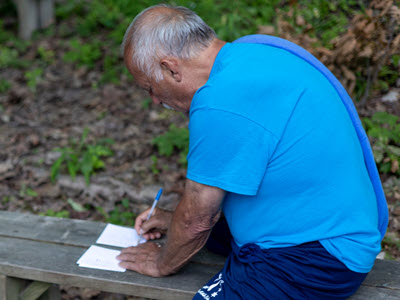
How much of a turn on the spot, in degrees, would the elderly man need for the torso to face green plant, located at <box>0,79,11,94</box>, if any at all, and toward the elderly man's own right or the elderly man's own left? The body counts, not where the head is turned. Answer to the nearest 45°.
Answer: approximately 45° to the elderly man's own right

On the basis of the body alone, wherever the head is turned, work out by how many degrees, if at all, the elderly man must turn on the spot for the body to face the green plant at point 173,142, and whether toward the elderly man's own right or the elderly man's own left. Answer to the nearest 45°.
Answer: approximately 90° to the elderly man's own right

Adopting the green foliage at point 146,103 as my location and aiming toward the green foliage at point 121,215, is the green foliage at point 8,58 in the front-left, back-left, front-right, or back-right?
back-right

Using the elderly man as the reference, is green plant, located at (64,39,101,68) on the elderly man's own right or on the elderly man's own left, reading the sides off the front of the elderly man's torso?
on the elderly man's own right

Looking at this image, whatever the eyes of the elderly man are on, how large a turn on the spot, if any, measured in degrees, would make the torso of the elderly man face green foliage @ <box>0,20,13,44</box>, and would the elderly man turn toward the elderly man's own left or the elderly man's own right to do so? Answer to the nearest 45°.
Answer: approximately 45° to the elderly man's own right

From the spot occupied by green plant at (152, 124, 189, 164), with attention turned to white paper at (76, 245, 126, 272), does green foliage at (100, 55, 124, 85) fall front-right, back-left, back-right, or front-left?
back-right

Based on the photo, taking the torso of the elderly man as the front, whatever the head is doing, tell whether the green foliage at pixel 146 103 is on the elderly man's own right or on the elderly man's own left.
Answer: on the elderly man's own right

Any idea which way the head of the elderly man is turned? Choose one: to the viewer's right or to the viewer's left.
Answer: to the viewer's left

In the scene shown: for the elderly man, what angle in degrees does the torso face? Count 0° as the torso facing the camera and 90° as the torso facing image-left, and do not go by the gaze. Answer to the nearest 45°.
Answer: approximately 90°

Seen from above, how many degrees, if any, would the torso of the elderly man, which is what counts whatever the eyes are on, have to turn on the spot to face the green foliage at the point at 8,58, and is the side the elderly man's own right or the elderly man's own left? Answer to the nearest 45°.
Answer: approximately 45° to the elderly man's own right
